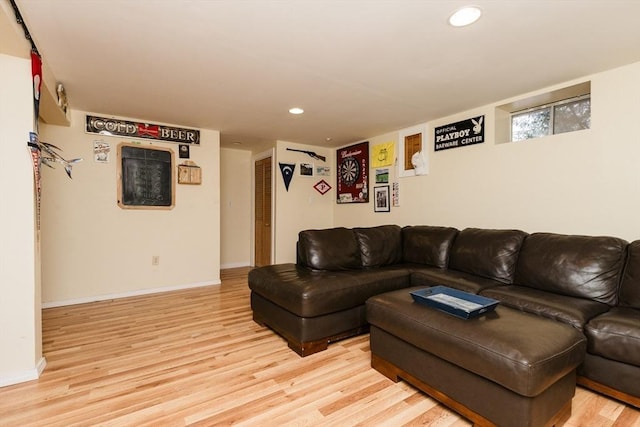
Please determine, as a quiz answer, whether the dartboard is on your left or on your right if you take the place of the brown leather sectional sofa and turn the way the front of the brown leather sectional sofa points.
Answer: on your right

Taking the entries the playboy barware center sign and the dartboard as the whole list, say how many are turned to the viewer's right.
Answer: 0

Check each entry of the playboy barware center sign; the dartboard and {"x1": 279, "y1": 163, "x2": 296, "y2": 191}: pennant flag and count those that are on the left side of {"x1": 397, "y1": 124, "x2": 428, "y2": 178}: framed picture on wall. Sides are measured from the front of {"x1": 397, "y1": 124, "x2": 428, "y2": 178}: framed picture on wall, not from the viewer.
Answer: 1

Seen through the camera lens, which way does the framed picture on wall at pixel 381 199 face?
facing the viewer and to the left of the viewer

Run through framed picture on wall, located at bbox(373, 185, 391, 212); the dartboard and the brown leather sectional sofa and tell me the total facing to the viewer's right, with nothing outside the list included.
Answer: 0

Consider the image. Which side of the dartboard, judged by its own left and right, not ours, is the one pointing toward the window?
left

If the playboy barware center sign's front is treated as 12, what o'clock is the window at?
The window is roughly at 8 o'clock from the playboy barware center sign.

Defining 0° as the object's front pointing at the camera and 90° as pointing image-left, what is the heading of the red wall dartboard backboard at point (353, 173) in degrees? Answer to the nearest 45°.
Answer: approximately 45°

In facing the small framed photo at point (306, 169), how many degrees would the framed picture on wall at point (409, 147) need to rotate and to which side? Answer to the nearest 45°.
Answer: approximately 45° to its right

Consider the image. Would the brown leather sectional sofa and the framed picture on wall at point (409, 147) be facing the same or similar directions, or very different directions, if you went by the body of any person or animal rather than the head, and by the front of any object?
same or similar directions

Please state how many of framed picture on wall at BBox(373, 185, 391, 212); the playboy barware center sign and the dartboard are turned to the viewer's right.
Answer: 0

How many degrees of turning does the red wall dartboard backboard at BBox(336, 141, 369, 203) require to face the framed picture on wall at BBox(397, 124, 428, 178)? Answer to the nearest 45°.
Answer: approximately 90° to its left

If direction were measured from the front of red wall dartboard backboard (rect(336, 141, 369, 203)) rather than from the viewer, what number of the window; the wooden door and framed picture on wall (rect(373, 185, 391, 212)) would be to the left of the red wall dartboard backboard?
2

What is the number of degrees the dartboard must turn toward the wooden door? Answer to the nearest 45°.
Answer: approximately 45° to its right

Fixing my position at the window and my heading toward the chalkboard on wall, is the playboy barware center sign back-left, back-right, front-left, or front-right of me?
front-right

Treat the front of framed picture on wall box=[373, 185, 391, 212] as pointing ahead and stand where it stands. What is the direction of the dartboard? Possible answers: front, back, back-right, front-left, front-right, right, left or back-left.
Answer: right

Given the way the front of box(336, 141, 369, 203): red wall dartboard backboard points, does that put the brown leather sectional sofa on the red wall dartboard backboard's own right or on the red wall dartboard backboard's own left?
on the red wall dartboard backboard's own left

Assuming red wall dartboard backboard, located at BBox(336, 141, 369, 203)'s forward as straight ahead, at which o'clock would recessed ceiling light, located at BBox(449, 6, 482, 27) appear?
The recessed ceiling light is roughly at 10 o'clock from the red wall dartboard backboard.
